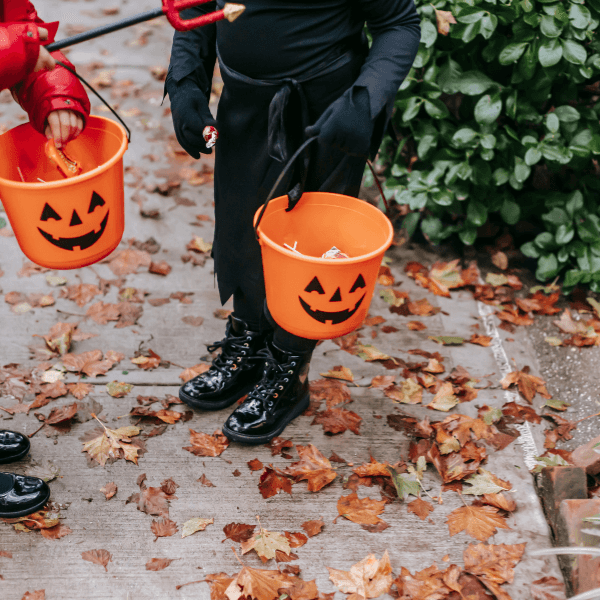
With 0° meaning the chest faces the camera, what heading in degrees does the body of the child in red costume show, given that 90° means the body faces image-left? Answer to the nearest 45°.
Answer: approximately 270°

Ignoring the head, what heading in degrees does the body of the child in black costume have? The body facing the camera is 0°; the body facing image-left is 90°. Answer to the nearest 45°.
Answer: approximately 45°

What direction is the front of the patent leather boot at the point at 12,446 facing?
to the viewer's right

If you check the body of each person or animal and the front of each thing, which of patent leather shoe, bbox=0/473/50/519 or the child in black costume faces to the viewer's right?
the patent leather shoe

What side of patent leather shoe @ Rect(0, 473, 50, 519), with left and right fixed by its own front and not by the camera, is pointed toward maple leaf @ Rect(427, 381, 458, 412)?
front

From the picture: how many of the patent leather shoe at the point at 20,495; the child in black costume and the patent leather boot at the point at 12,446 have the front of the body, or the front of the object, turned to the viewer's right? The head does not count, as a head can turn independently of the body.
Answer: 2

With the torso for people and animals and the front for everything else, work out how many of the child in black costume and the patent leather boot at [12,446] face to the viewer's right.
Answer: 1

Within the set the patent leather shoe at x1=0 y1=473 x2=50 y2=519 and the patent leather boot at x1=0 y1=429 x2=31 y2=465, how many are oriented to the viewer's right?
2

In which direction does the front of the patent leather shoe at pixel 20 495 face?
to the viewer's right

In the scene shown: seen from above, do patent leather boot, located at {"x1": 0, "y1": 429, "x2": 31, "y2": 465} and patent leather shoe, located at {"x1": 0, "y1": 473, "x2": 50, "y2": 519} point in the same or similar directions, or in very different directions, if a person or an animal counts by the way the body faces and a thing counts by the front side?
same or similar directions
